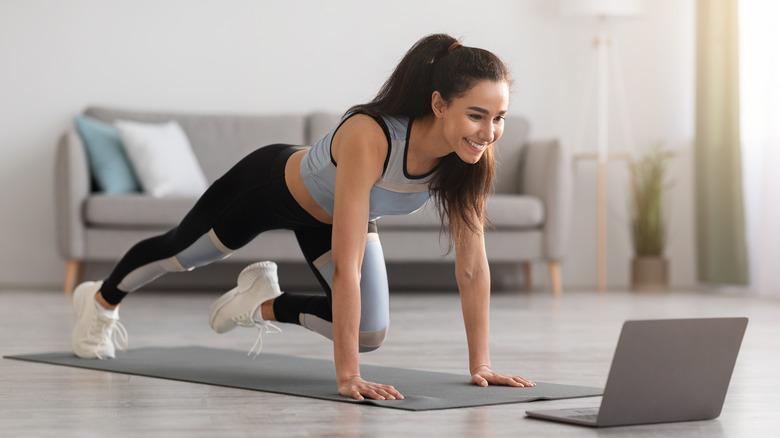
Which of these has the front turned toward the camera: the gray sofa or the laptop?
the gray sofa

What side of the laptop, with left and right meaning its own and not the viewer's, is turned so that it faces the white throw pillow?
front

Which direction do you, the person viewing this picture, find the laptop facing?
facing away from the viewer and to the left of the viewer

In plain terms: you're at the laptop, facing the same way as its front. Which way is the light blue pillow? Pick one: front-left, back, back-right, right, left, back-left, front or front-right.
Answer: front

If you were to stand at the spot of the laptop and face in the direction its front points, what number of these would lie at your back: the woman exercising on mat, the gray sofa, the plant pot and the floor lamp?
0

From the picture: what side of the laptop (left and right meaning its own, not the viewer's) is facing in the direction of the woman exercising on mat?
front

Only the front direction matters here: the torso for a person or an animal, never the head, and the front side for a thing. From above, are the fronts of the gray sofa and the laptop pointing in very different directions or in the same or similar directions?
very different directions

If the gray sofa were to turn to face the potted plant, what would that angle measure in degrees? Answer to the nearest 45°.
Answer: approximately 90° to its left

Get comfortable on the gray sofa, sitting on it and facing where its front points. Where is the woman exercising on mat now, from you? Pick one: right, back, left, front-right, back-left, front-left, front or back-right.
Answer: front

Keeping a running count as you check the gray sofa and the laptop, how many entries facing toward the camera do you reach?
1

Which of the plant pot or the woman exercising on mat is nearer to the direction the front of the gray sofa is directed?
the woman exercising on mat

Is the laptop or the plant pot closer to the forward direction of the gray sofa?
the laptop

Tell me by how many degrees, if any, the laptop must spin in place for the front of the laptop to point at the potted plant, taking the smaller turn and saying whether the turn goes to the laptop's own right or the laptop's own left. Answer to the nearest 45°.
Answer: approximately 45° to the laptop's own right

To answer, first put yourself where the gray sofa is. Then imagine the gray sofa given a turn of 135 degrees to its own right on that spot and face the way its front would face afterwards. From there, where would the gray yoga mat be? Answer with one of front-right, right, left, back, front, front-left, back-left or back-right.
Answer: back-left

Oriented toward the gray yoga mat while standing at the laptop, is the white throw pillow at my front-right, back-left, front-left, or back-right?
front-right

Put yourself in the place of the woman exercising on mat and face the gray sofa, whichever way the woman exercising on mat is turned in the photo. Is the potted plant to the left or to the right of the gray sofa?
right
